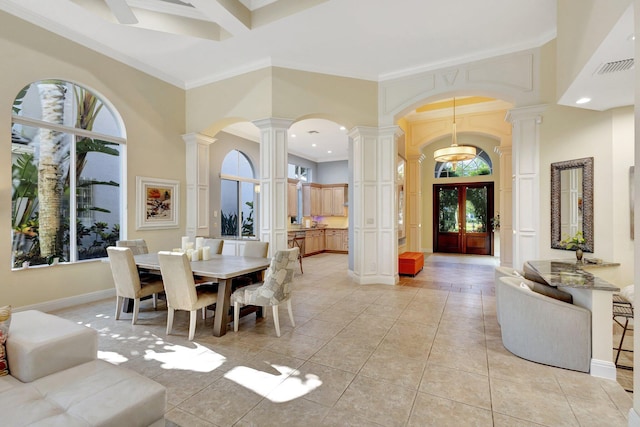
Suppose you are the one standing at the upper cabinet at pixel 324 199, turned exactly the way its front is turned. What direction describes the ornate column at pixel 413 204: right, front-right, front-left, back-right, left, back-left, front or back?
front-left

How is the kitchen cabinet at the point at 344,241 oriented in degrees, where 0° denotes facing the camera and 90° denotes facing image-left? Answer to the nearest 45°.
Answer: approximately 0°

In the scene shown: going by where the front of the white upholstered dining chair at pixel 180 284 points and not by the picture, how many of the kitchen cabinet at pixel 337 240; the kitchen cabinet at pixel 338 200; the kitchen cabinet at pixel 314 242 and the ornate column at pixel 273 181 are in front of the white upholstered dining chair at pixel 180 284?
4

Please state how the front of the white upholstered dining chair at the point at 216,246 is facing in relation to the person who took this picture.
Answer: facing the viewer and to the left of the viewer

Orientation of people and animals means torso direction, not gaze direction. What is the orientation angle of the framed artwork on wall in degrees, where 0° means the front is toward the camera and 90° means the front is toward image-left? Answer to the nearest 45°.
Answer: approximately 315°

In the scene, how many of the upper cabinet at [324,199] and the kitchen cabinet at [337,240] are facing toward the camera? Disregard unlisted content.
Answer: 2

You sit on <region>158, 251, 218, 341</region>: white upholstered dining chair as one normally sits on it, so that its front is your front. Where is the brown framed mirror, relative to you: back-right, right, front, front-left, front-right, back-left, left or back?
front-right

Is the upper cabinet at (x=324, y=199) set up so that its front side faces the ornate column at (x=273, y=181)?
yes

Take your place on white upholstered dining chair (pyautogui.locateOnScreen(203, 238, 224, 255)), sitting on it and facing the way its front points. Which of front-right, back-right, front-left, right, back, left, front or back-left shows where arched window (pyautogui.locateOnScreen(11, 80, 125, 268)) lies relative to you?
front-right

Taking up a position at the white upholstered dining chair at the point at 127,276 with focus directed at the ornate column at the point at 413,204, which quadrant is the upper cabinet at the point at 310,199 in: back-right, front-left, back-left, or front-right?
front-left

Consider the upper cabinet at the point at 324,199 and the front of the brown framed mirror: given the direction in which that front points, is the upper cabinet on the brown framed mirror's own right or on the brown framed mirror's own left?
on the brown framed mirror's own right
